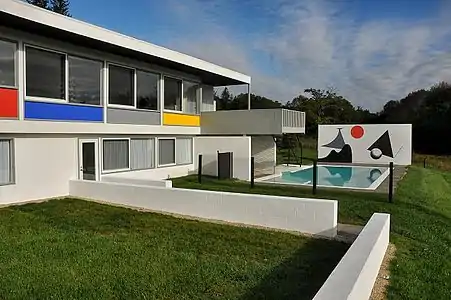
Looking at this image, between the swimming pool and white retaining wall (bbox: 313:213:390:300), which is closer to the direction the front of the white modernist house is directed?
the white retaining wall

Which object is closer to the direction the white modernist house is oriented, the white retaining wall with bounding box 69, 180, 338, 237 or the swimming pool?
the white retaining wall

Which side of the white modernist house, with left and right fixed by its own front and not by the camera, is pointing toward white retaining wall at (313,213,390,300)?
front

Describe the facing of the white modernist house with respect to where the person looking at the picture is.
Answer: facing the viewer and to the right of the viewer

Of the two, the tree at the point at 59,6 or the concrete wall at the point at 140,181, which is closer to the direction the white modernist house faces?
the concrete wall

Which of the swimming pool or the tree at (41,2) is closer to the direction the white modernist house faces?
the swimming pool

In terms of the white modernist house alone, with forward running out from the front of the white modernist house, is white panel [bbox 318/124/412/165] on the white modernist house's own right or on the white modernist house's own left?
on the white modernist house's own left

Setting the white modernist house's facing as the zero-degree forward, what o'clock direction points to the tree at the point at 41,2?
The tree is roughly at 7 o'clock from the white modernist house.

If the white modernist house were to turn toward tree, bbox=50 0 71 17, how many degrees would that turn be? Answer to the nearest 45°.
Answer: approximately 135° to its left

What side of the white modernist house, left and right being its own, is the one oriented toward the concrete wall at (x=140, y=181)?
front

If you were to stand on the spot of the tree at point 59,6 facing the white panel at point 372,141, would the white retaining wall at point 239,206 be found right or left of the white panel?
right
